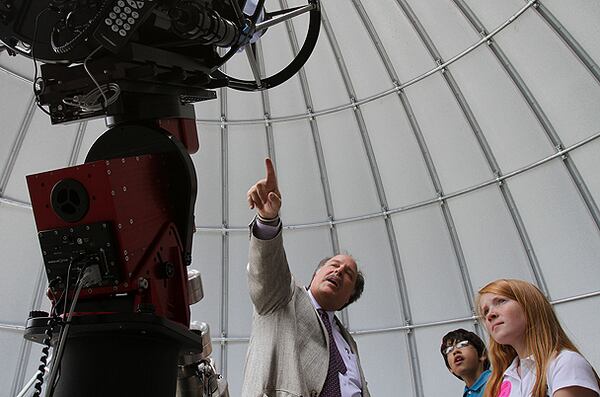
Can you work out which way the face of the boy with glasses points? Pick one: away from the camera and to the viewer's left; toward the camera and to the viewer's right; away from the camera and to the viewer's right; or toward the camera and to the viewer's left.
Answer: toward the camera and to the viewer's left

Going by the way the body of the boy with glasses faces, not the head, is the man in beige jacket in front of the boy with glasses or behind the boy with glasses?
in front

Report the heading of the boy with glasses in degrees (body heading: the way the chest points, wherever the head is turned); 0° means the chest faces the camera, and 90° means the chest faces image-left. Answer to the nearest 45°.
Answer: approximately 45°

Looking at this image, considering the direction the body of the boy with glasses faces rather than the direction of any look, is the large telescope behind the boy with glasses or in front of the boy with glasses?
in front
